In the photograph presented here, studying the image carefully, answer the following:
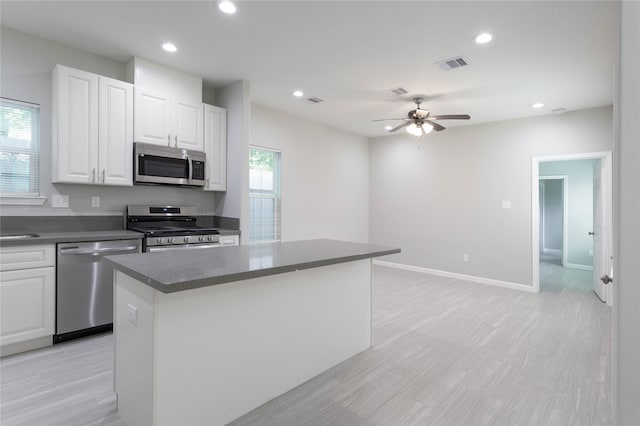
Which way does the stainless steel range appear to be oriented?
toward the camera

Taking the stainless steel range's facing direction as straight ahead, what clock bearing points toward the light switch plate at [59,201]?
The light switch plate is roughly at 3 o'clock from the stainless steel range.

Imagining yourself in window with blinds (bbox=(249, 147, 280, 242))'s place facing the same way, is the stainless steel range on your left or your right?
on your right

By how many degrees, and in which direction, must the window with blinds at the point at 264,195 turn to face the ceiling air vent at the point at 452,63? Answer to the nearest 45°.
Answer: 0° — it already faces it

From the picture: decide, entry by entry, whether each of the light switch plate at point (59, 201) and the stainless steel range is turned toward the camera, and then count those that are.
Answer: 2

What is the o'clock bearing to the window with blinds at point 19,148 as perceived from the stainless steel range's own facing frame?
The window with blinds is roughly at 3 o'clock from the stainless steel range.

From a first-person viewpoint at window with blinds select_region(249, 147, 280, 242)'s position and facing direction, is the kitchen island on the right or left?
on its right

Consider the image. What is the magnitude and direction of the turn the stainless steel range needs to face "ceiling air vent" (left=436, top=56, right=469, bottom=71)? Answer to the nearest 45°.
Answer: approximately 45° to its left

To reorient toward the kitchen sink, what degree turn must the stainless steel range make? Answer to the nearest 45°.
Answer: approximately 90° to its right

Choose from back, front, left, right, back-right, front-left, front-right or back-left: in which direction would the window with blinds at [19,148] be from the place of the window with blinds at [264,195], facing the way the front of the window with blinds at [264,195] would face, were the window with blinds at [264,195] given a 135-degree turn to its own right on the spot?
front-left

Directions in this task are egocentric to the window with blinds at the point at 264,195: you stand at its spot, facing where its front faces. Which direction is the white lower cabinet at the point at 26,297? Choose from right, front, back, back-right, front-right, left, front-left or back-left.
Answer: right

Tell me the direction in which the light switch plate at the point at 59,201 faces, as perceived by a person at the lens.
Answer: facing the viewer

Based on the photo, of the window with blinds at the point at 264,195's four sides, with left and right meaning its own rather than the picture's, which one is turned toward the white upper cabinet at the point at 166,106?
right

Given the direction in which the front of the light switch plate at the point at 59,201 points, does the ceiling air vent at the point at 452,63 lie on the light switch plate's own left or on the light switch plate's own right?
on the light switch plate's own left
